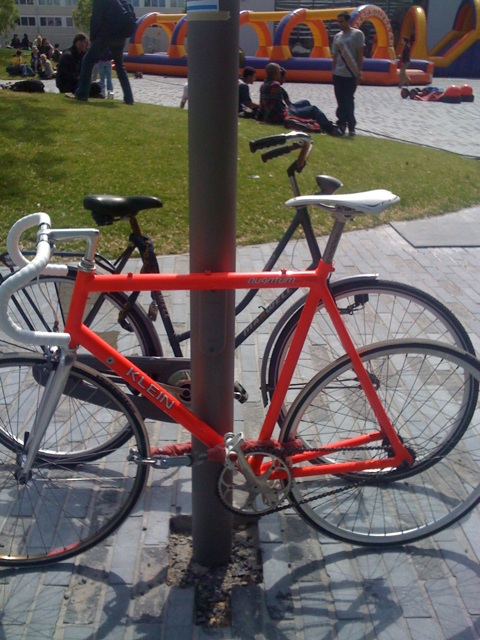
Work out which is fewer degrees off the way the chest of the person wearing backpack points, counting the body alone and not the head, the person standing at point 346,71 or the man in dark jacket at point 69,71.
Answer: the man in dark jacket

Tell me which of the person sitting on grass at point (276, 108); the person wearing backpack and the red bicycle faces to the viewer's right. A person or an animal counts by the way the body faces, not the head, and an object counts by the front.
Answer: the person sitting on grass

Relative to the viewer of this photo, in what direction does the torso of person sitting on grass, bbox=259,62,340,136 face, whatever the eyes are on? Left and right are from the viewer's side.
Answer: facing to the right of the viewer

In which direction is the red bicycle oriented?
to the viewer's left

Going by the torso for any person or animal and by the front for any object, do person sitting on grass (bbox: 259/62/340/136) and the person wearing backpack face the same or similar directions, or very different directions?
very different directions

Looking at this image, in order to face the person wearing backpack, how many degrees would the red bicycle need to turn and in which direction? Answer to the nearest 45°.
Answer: approximately 90° to its right

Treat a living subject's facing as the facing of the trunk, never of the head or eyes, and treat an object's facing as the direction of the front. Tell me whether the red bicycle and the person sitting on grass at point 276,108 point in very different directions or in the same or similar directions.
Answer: very different directions
